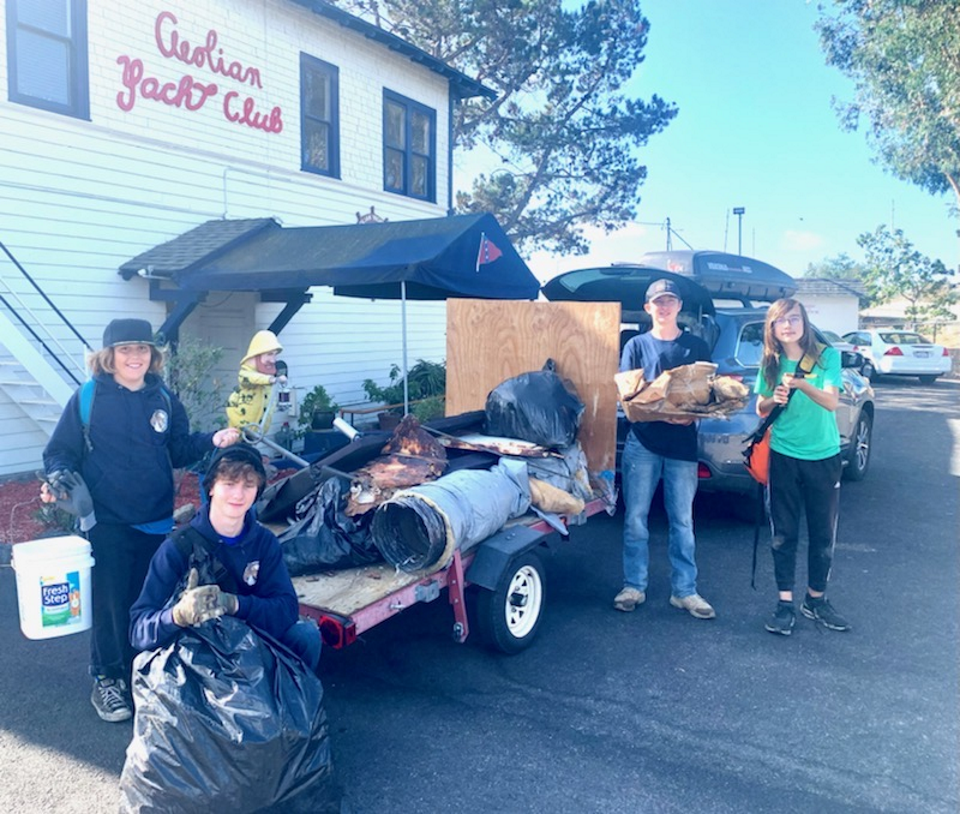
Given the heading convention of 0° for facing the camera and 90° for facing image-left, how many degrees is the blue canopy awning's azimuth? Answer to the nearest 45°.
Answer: approximately 315°

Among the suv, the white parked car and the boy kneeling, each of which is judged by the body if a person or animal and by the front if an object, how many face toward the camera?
1

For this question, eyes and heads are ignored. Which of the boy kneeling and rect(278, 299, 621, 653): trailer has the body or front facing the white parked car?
the trailer

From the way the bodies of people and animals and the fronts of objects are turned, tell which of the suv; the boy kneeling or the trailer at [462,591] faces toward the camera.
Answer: the boy kneeling

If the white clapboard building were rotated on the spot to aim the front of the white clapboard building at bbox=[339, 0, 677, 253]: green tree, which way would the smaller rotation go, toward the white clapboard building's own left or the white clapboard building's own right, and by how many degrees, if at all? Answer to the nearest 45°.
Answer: approximately 90° to the white clapboard building's own left

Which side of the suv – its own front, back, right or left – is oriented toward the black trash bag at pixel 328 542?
back

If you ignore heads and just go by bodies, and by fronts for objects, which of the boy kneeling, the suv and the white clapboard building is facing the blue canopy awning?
the white clapboard building

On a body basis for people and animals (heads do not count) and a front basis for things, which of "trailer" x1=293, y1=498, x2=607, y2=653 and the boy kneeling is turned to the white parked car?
the trailer

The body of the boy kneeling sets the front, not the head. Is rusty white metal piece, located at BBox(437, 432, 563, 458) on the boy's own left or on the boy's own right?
on the boy's own left

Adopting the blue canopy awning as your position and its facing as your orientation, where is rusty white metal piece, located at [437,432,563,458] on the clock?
The rusty white metal piece is roughly at 1 o'clock from the blue canopy awning.

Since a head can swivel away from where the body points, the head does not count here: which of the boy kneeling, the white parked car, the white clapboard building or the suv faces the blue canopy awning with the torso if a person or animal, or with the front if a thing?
the white clapboard building

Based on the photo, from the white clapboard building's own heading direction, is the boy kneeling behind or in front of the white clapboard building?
in front

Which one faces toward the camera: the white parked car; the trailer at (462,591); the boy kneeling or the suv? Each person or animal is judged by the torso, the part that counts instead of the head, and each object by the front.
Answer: the boy kneeling

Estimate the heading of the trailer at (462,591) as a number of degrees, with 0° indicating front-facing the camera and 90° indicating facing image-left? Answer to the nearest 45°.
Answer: approximately 225°

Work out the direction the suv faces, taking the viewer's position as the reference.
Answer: facing away from the viewer and to the right of the viewer

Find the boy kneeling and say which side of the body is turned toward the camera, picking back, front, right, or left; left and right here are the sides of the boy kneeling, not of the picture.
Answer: front

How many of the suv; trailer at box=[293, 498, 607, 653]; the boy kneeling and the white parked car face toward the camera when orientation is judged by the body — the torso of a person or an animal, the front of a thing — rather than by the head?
1

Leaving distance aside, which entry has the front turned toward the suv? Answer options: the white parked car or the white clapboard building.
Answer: the white clapboard building

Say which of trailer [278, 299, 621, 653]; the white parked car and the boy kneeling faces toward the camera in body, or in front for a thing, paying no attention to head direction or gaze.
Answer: the boy kneeling

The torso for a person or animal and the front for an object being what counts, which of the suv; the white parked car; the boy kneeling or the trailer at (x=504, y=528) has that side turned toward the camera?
the boy kneeling

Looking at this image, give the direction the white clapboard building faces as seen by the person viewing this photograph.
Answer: facing the viewer and to the right of the viewer

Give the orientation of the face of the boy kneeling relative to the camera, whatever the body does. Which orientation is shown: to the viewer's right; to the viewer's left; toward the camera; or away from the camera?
toward the camera
